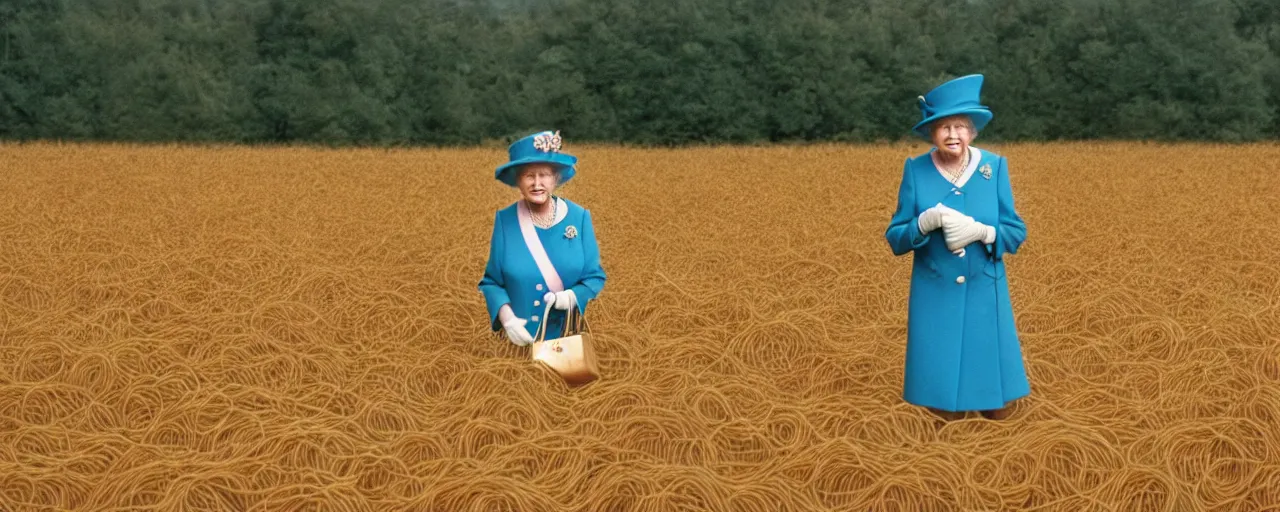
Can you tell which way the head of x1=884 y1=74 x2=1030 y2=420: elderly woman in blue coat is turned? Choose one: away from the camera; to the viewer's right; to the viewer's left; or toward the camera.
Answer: toward the camera

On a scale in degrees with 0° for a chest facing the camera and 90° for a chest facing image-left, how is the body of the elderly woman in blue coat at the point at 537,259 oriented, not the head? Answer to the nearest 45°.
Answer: approximately 0°

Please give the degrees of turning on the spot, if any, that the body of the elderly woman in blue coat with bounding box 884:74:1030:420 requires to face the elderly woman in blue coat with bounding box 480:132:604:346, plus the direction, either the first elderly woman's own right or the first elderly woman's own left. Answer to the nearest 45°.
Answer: approximately 90° to the first elderly woman's own right

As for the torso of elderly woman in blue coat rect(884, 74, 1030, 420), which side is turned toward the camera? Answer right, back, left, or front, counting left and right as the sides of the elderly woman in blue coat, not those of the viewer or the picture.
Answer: front

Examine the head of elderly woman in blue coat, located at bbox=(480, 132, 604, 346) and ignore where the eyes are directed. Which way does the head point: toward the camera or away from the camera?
toward the camera

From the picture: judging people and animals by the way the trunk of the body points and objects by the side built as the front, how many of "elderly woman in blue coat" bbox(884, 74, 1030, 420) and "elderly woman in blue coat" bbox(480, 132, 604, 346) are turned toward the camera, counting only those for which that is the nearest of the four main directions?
2

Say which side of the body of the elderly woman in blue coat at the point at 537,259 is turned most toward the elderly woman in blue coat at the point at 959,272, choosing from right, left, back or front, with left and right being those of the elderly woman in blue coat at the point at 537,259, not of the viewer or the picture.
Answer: left
